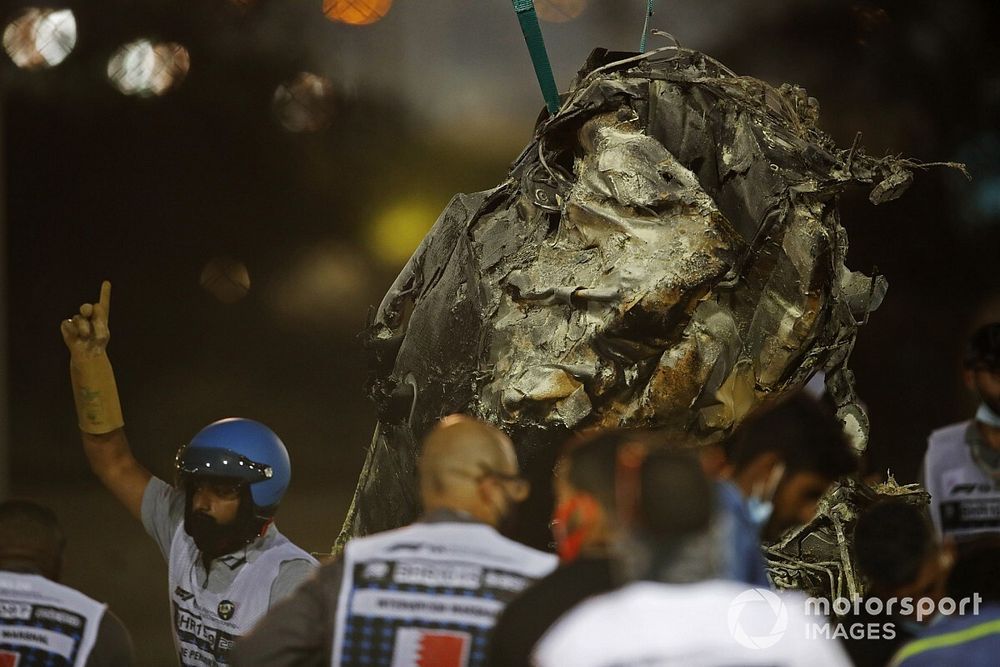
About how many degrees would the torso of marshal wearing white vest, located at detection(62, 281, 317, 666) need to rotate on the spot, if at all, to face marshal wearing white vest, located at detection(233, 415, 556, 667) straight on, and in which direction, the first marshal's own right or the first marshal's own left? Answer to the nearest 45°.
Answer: approximately 45° to the first marshal's own left

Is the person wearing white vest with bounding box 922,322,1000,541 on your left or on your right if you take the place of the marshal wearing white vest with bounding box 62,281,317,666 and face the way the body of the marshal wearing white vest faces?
on your left

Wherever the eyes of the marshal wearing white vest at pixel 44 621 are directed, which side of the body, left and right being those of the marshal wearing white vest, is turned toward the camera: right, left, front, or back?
back

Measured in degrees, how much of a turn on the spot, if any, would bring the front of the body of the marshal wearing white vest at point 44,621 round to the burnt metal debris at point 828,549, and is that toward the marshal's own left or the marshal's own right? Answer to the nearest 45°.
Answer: approximately 90° to the marshal's own right

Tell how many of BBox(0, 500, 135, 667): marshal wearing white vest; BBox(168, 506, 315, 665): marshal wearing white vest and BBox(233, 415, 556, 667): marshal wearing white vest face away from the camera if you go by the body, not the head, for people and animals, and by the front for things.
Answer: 2

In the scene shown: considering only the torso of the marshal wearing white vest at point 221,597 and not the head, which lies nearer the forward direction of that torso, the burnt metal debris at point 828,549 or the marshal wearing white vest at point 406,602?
the marshal wearing white vest

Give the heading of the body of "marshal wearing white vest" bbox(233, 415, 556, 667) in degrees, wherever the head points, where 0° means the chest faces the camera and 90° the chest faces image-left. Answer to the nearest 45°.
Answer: approximately 180°

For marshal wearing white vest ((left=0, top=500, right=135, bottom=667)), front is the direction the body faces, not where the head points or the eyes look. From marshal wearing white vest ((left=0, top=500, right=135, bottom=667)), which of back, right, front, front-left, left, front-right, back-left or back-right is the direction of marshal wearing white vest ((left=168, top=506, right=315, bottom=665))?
front-right

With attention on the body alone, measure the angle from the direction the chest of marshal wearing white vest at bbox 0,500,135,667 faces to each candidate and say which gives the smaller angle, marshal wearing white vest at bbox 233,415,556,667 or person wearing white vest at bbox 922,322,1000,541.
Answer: the person wearing white vest

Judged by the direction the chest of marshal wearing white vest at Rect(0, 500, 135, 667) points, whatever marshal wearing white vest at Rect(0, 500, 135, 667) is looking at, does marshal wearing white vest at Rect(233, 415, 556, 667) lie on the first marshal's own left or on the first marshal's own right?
on the first marshal's own right
